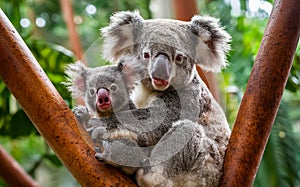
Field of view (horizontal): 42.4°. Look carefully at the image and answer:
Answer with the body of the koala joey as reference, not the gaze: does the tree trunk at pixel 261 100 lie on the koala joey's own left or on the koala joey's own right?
on the koala joey's own left
